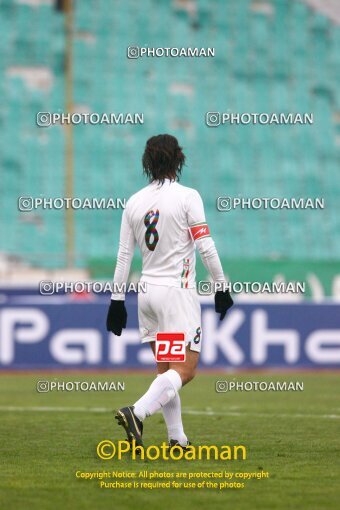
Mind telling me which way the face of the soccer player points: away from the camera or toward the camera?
away from the camera

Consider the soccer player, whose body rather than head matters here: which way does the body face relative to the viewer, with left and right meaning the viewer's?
facing away from the viewer and to the right of the viewer
